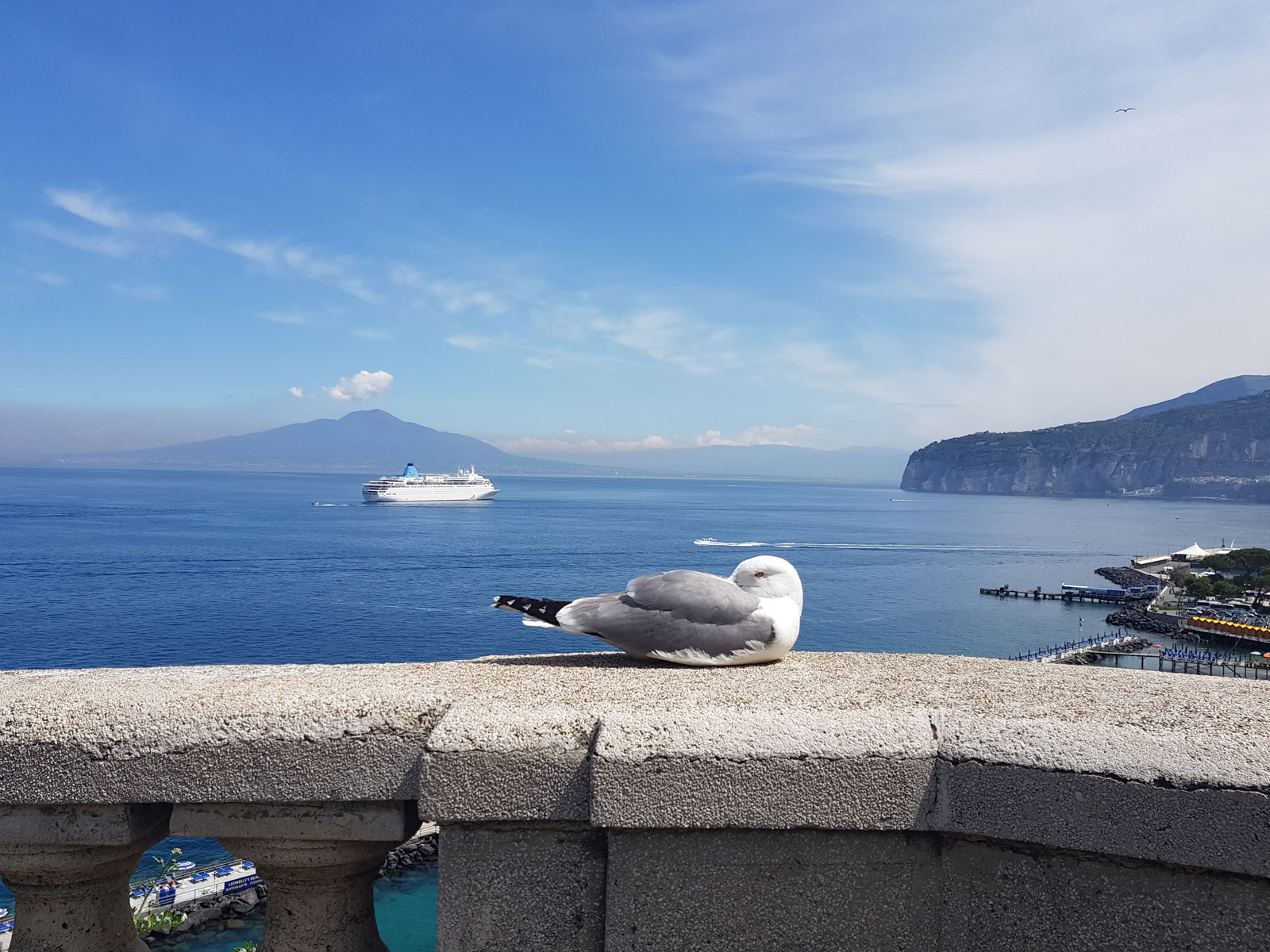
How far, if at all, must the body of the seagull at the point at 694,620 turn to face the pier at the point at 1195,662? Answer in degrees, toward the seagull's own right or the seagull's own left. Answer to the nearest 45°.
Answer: approximately 45° to the seagull's own left

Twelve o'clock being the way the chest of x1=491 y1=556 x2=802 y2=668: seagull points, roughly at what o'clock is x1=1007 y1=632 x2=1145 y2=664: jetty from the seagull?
The jetty is roughly at 10 o'clock from the seagull.

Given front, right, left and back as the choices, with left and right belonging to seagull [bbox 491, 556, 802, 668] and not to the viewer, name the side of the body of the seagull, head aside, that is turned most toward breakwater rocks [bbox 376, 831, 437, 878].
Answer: left

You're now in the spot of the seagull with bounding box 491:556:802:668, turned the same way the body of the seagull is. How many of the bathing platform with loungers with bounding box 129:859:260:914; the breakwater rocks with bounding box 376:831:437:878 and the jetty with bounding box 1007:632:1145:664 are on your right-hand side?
0

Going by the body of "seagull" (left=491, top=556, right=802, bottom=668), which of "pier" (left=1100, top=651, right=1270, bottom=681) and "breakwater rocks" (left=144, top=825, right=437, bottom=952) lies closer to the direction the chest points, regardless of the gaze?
the pier

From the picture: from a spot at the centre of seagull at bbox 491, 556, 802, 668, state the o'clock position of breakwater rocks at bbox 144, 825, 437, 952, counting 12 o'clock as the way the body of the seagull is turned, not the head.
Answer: The breakwater rocks is roughly at 8 o'clock from the seagull.

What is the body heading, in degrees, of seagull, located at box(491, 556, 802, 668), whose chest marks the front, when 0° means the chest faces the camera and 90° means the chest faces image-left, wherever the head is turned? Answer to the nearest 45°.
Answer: approximately 270°

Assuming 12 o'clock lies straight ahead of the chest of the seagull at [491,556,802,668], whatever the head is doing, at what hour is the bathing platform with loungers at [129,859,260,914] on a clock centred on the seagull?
The bathing platform with loungers is roughly at 8 o'clock from the seagull.
